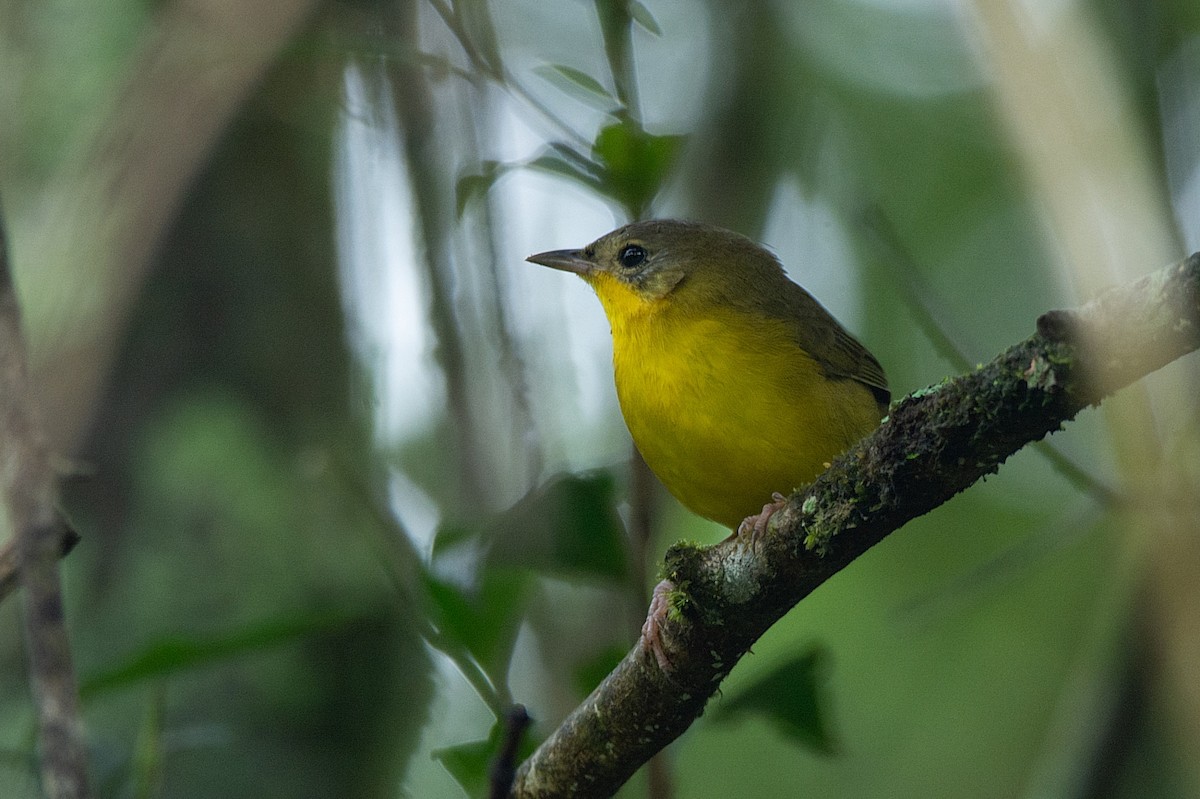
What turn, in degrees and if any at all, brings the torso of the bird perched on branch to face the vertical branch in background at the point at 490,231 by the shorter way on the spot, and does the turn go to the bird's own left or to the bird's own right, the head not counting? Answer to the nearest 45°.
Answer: approximately 90° to the bird's own right

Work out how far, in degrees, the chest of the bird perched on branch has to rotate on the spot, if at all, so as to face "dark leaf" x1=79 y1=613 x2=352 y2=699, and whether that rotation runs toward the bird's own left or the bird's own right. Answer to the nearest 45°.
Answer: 0° — it already faces it

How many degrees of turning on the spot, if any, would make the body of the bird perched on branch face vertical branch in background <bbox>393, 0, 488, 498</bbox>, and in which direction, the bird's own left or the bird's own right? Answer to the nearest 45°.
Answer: approximately 90° to the bird's own right

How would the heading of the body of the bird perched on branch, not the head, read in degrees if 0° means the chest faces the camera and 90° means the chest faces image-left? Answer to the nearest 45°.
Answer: approximately 45°

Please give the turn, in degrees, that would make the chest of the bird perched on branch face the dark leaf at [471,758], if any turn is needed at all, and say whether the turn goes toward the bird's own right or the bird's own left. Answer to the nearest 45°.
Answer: approximately 45° to the bird's own right
